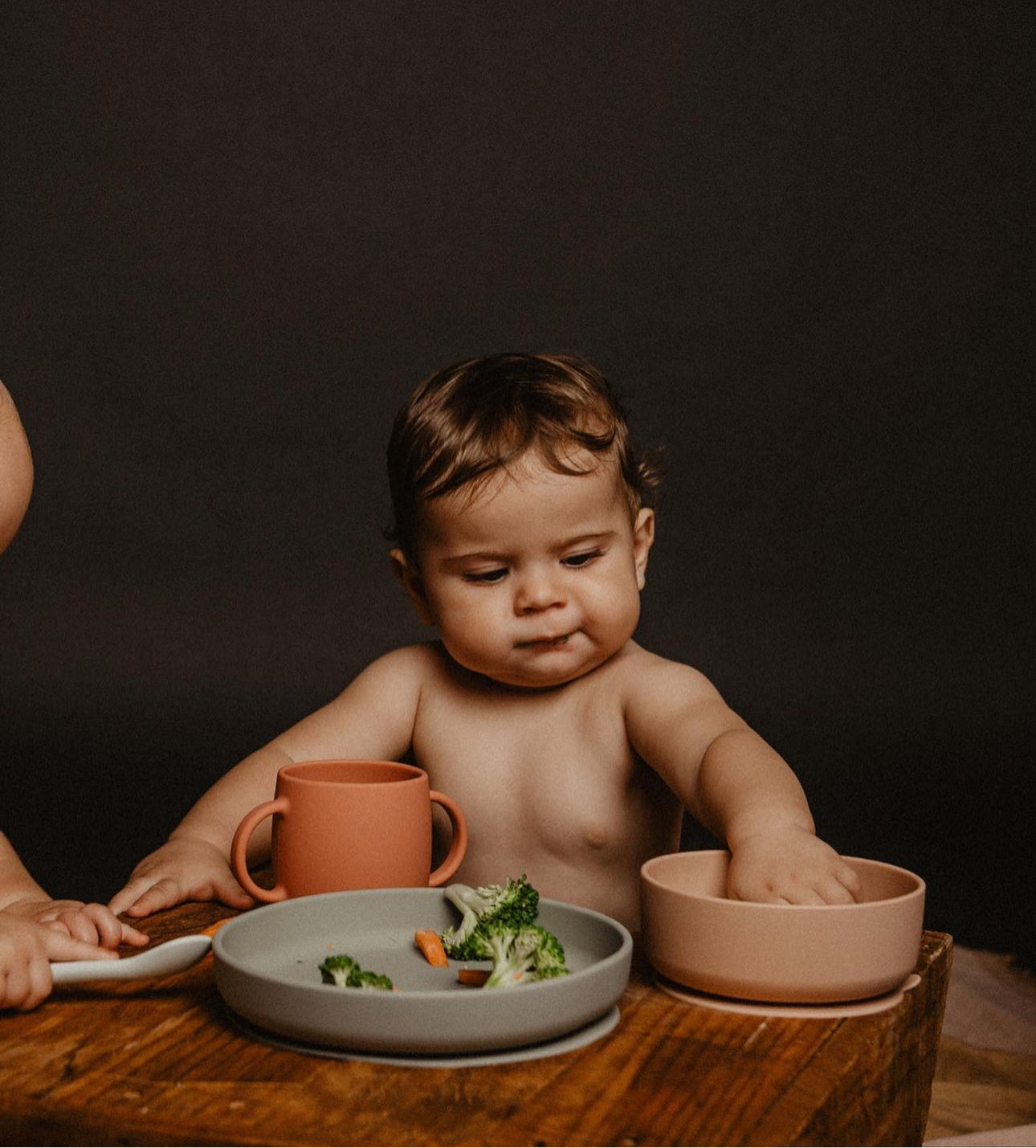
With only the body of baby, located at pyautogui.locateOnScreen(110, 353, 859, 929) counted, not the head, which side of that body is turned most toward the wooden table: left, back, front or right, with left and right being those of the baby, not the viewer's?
front

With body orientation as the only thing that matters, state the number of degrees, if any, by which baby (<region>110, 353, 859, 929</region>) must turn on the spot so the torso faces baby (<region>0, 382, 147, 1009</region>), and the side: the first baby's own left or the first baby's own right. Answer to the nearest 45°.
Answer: approximately 45° to the first baby's own right

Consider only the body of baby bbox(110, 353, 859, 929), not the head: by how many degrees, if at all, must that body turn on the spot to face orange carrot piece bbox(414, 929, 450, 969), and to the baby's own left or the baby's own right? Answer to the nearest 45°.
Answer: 0° — they already face it

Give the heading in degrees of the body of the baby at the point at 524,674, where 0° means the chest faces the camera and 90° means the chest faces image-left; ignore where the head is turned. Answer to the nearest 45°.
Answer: approximately 0°

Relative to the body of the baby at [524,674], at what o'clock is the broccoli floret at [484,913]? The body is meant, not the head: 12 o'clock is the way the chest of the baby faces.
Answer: The broccoli floret is roughly at 12 o'clock from the baby.

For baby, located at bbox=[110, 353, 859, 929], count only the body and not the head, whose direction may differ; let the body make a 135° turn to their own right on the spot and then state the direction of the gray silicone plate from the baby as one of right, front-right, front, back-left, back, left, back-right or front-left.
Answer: back-left

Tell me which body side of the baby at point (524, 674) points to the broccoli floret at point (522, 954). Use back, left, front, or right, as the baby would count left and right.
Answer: front
